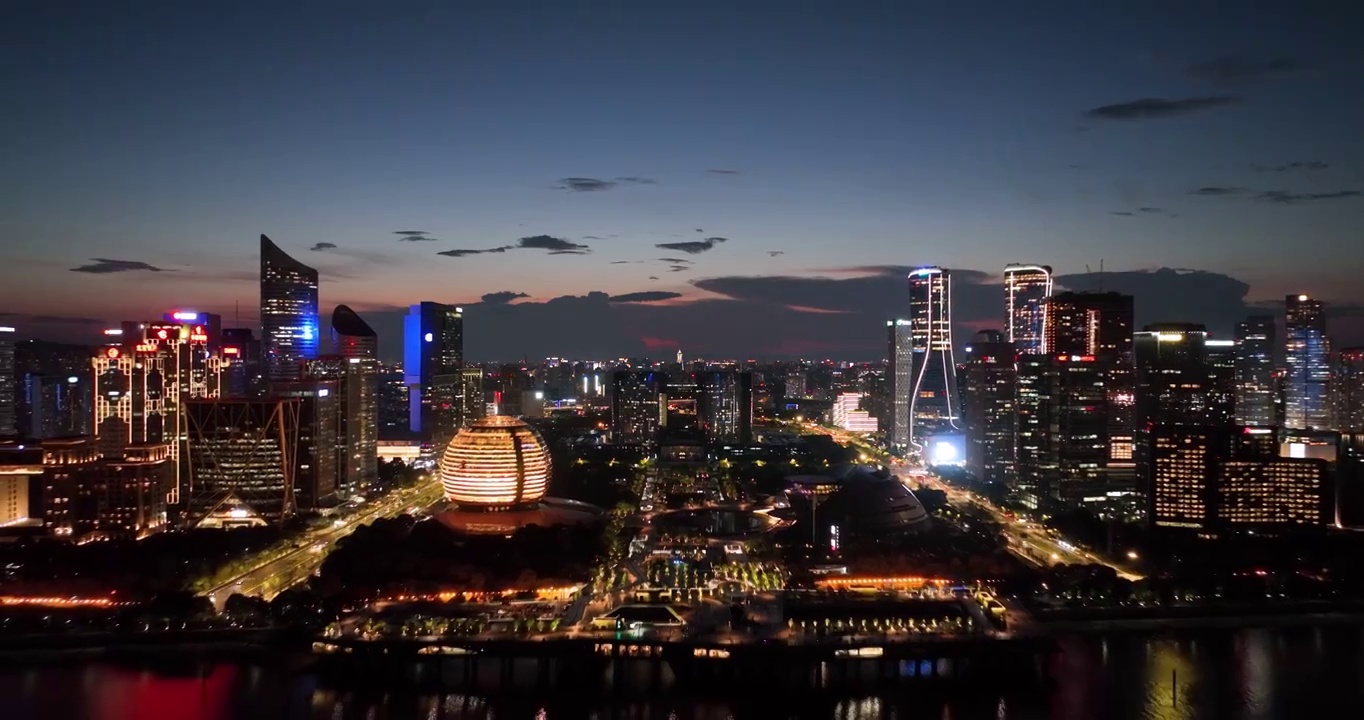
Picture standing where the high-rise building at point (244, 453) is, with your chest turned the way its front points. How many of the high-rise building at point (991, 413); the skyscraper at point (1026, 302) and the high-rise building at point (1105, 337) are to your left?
3

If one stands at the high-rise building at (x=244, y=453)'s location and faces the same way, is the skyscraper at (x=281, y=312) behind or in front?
behind

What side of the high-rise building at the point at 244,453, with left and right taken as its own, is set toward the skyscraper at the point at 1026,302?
left

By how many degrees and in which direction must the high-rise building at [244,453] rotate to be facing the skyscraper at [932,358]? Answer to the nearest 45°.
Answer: approximately 90° to its left

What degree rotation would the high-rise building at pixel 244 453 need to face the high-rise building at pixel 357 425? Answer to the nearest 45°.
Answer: approximately 135° to its left

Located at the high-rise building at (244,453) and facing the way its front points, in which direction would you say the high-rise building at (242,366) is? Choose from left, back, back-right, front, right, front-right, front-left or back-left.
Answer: back

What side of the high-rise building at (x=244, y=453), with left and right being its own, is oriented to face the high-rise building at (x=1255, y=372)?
left

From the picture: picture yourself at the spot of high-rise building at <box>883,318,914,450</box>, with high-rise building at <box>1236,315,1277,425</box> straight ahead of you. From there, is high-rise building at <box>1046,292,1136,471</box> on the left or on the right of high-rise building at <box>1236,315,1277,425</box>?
right

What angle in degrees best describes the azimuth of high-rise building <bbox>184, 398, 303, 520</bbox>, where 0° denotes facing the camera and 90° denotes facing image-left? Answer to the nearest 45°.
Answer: approximately 0°

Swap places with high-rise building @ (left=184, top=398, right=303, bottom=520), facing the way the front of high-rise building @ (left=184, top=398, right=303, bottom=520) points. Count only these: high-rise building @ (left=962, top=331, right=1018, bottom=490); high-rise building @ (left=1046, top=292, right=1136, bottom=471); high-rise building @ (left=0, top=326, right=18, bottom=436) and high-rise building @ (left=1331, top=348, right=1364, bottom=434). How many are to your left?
3
